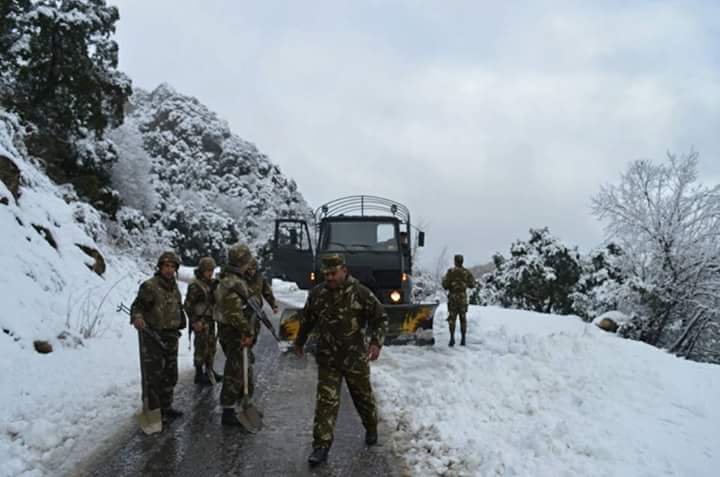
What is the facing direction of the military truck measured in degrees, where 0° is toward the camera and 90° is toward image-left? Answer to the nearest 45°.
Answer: approximately 0°

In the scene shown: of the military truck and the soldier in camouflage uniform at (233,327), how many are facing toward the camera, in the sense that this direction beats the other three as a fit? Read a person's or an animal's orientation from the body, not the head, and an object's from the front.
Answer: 1

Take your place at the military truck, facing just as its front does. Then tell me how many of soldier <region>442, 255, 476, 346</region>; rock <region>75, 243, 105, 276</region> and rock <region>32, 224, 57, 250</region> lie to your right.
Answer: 2

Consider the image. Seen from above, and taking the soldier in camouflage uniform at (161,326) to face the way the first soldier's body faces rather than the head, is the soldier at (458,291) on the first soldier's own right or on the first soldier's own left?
on the first soldier's own left
